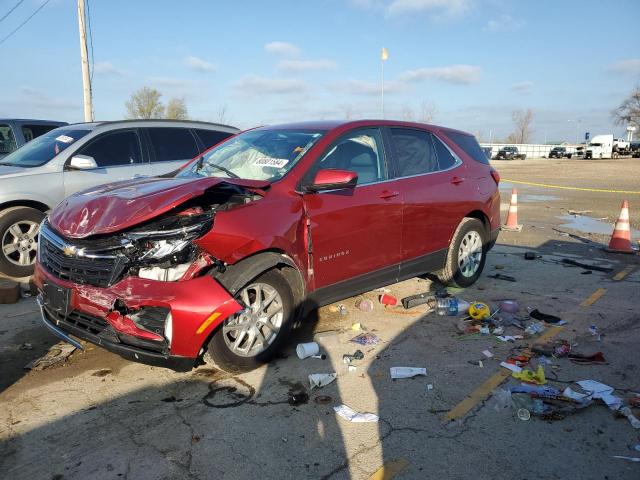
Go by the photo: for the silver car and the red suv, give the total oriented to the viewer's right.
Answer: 0

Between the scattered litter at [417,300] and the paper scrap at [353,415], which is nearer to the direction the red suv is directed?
the paper scrap

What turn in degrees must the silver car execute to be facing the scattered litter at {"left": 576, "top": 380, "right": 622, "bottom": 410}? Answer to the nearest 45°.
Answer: approximately 90° to its left

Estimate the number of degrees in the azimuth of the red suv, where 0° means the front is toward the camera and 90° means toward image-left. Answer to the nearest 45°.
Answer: approximately 45°

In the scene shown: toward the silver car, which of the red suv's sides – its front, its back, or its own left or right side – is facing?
right

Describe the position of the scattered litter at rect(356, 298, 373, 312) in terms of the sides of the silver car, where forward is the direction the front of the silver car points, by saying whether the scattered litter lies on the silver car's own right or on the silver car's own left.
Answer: on the silver car's own left

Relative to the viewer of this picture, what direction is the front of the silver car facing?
facing the viewer and to the left of the viewer

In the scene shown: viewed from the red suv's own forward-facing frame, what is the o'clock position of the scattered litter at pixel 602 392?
The scattered litter is roughly at 8 o'clock from the red suv.

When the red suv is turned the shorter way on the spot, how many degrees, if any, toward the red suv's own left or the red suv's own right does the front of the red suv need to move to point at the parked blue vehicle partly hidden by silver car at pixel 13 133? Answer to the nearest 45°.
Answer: approximately 90° to the red suv's own right

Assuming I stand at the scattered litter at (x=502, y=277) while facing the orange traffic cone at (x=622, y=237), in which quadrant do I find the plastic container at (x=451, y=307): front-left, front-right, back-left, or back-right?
back-right
